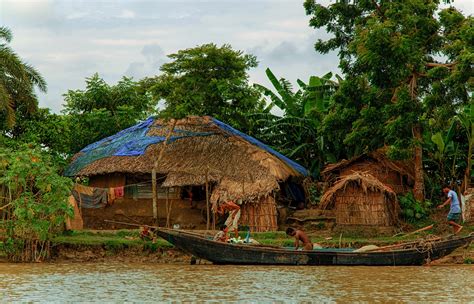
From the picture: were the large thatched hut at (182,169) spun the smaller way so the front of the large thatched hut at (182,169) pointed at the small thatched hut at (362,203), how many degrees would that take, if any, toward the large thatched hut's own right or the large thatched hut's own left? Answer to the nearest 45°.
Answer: approximately 45° to the large thatched hut's own left

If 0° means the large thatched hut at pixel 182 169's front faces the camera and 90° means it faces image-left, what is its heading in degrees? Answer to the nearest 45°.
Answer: approximately 0°

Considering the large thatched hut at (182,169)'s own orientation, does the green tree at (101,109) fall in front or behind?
behind

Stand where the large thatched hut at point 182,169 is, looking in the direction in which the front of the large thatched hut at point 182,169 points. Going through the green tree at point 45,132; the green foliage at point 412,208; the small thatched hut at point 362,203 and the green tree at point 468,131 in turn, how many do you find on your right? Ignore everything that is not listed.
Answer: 1

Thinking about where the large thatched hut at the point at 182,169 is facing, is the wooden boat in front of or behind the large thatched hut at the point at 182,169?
in front

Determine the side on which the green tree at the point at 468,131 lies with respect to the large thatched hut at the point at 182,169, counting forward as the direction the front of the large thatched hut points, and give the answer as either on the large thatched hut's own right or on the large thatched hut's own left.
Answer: on the large thatched hut's own left

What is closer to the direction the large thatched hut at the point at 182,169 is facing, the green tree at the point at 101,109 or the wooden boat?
the wooden boat

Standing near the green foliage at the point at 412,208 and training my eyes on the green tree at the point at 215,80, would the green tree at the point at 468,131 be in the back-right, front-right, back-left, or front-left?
back-right

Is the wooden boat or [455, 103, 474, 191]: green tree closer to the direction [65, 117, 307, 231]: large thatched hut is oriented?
the wooden boat

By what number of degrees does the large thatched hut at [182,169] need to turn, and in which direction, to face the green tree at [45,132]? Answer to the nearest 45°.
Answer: approximately 90° to its right

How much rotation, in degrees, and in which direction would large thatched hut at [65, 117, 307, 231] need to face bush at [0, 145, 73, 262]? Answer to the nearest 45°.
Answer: approximately 45° to its right
